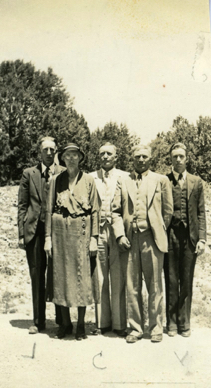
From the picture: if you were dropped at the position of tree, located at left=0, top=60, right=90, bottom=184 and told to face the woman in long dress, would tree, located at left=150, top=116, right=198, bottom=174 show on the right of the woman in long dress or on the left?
left

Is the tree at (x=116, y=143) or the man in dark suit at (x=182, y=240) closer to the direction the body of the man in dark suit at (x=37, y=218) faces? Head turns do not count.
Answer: the man in dark suit

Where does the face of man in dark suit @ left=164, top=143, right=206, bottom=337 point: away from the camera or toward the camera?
toward the camera

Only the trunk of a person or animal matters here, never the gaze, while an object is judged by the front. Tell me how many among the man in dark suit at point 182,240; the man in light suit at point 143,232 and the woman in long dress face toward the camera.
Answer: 3

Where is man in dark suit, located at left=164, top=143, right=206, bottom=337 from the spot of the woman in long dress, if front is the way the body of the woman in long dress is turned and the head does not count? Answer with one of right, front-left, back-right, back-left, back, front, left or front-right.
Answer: left

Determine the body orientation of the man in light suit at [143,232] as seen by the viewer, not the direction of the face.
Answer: toward the camera

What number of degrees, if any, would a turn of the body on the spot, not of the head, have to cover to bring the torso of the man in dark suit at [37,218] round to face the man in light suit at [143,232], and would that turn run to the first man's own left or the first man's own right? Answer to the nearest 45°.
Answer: approximately 90° to the first man's own left

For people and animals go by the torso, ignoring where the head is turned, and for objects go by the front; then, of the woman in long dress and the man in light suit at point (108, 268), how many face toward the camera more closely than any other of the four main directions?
2

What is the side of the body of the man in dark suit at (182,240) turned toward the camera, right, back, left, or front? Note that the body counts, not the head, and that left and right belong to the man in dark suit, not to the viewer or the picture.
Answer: front

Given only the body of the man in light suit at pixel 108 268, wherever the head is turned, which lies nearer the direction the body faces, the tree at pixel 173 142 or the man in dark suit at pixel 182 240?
the man in dark suit

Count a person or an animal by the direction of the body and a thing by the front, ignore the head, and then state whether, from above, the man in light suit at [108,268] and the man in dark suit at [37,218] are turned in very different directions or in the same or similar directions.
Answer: same or similar directions

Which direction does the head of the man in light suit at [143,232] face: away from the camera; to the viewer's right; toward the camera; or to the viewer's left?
toward the camera

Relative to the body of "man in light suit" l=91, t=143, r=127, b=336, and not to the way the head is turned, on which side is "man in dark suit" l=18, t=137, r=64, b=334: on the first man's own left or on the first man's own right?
on the first man's own right

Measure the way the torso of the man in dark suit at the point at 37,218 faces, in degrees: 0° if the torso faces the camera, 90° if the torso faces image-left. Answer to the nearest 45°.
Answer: approximately 0°

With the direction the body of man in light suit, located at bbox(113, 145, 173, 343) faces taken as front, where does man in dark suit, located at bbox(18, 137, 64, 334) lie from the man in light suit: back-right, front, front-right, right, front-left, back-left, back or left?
right

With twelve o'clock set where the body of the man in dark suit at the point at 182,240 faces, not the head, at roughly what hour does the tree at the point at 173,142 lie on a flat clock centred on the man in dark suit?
The tree is roughly at 6 o'clock from the man in dark suit.

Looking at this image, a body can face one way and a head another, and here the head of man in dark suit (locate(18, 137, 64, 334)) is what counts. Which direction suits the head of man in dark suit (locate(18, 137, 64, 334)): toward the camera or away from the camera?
toward the camera

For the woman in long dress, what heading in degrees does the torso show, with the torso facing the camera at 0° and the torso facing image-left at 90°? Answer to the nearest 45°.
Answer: approximately 0°
